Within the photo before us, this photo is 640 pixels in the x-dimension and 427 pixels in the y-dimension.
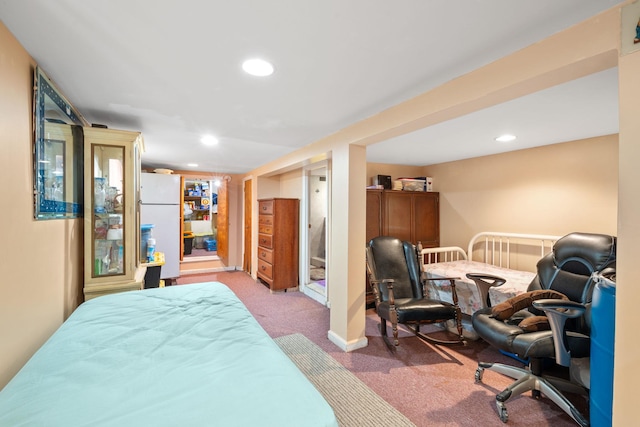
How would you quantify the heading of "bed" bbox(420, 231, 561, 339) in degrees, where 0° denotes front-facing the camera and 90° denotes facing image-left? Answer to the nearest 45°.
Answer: approximately 45°

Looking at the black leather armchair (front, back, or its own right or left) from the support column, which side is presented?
right

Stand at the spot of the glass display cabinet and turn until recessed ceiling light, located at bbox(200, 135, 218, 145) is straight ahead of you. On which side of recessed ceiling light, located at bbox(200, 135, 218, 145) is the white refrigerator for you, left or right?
left

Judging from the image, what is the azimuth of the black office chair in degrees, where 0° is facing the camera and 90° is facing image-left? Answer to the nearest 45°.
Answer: approximately 45°

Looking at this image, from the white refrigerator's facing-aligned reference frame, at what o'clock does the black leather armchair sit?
The black leather armchair is roughly at 11 o'clock from the white refrigerator.
